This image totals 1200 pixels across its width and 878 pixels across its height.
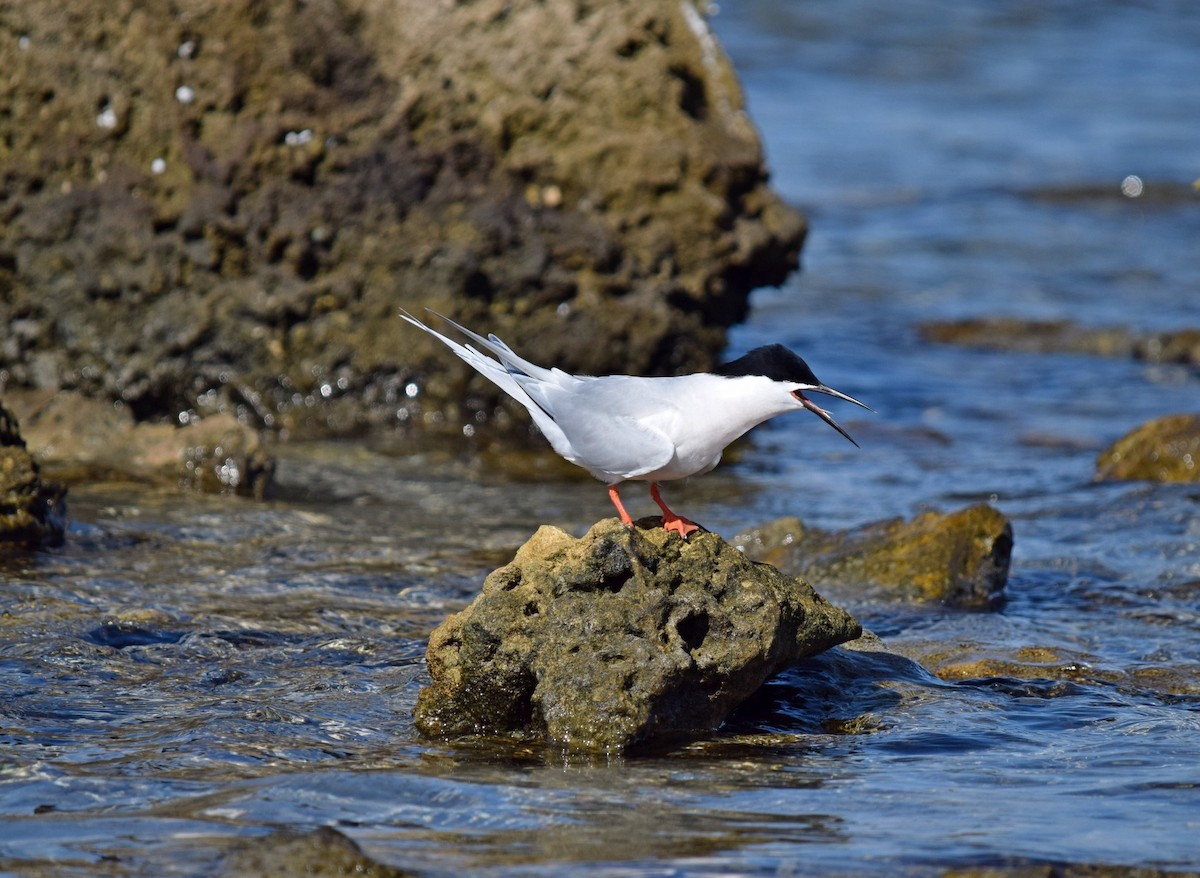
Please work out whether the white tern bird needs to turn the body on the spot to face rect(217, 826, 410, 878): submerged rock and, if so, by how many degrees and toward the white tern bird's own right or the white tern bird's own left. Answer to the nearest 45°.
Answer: approximately 135° to the white tern bird's own right

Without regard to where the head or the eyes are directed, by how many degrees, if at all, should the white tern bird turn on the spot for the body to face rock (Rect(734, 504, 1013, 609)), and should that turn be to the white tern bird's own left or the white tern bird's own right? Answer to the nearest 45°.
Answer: approximately 45° to the white tern bird's own left

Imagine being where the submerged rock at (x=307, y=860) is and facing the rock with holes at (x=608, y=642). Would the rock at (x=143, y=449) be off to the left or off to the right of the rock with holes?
left

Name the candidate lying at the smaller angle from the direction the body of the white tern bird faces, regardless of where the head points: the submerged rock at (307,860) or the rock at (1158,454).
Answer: the rock

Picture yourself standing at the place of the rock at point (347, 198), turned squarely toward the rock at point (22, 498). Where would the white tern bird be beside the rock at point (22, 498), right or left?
left

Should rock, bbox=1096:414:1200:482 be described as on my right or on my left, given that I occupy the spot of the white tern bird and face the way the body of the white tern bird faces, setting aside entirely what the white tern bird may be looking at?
on my left

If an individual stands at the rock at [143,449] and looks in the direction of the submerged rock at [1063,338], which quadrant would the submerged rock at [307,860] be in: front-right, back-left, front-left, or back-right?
back-right

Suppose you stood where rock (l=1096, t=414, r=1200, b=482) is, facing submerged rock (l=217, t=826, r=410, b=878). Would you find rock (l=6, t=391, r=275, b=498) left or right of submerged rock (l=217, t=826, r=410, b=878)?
right

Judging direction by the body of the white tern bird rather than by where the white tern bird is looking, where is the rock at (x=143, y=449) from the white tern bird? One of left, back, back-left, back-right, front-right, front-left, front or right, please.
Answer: back-left

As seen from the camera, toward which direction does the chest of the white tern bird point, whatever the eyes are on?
to the viewer's right
